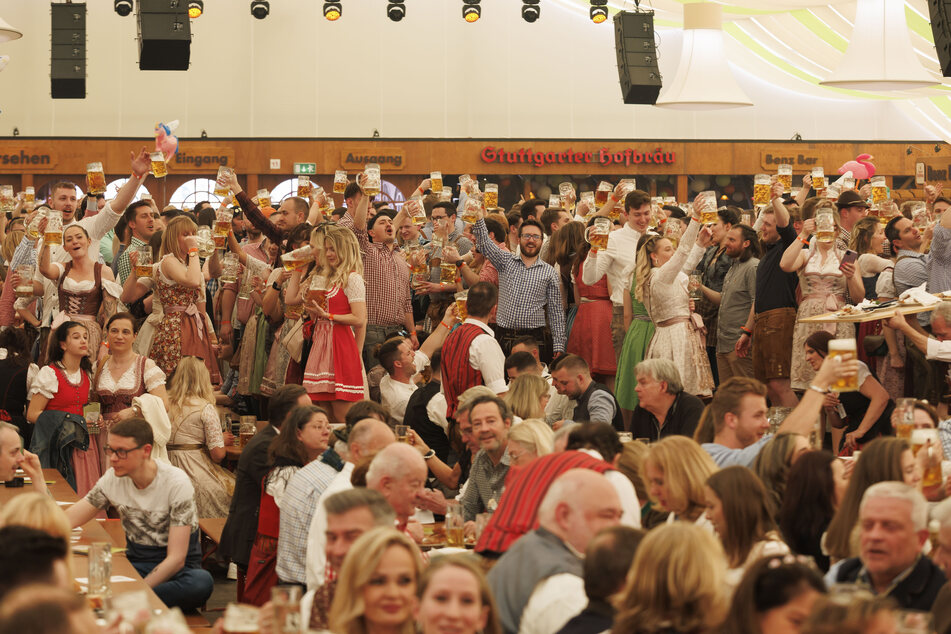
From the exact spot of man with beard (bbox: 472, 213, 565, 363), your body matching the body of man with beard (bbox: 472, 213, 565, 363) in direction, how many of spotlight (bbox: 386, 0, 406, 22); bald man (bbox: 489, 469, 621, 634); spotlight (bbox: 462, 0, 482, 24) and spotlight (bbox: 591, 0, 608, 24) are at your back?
3

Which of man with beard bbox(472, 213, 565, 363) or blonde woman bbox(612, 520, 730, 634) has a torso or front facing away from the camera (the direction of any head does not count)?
the blonde woman

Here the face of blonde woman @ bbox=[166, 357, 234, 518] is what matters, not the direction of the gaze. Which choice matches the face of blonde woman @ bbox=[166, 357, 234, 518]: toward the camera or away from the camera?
away from the camera

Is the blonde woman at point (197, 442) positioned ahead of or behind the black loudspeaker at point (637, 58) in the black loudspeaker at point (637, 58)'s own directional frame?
ahead

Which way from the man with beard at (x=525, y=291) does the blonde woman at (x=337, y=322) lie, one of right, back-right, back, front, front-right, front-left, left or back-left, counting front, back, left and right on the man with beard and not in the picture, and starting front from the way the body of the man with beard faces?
front-right

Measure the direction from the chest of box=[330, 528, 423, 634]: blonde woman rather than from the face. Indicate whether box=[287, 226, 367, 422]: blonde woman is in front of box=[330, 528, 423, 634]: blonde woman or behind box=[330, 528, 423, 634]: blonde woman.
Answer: behind

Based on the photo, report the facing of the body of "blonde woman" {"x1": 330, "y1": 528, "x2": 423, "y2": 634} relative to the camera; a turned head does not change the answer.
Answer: toward the camera

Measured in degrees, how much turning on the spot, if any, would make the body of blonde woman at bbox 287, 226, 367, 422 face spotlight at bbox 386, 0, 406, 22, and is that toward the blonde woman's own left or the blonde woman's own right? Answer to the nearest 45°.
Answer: approximately 135° to the blonde woman's own right

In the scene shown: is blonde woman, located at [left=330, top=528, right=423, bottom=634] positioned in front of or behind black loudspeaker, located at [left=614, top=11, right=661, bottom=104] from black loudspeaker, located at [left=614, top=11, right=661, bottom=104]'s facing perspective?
in front

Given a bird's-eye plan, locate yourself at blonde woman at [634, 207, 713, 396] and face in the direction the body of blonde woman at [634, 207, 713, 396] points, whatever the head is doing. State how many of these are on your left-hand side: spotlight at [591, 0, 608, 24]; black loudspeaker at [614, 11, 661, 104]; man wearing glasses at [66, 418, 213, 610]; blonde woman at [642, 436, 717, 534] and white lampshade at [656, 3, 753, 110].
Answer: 3

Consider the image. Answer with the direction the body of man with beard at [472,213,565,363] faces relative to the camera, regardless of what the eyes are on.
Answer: toward the camera

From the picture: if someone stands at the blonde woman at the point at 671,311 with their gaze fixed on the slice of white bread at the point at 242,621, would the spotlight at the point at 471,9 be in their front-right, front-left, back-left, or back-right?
back-right

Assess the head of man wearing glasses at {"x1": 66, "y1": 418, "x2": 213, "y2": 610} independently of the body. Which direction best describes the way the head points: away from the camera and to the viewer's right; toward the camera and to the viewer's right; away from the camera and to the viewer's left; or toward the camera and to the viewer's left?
toward the camera and to the viewer's left

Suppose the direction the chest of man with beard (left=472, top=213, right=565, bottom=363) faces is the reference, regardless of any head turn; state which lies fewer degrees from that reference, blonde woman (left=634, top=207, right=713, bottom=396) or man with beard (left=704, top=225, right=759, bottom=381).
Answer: the blonde woman

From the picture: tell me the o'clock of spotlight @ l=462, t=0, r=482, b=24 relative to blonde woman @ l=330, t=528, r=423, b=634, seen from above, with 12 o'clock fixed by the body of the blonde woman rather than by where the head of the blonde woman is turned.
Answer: The spotlight is roughly at 6 o'clock from the blonde woman.

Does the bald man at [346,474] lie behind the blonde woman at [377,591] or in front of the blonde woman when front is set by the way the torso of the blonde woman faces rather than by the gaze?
behind

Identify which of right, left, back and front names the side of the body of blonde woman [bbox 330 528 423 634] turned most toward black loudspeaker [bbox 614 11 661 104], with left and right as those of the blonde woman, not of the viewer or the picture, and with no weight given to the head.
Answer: back

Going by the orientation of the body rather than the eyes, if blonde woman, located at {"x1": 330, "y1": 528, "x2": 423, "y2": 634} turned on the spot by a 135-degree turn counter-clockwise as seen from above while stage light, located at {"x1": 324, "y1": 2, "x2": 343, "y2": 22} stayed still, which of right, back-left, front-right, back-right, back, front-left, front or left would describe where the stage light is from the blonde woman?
front-left
